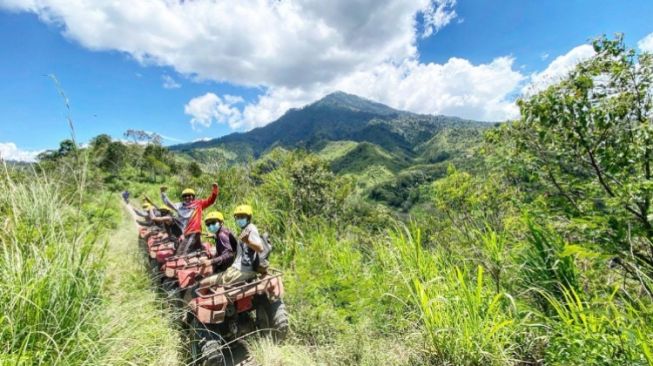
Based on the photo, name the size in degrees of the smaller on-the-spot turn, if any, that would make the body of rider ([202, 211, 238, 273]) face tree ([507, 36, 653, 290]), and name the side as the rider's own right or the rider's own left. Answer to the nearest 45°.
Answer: approximately 90° to the rider's own left

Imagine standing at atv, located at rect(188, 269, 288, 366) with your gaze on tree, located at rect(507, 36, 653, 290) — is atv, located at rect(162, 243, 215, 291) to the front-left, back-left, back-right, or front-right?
back-left
